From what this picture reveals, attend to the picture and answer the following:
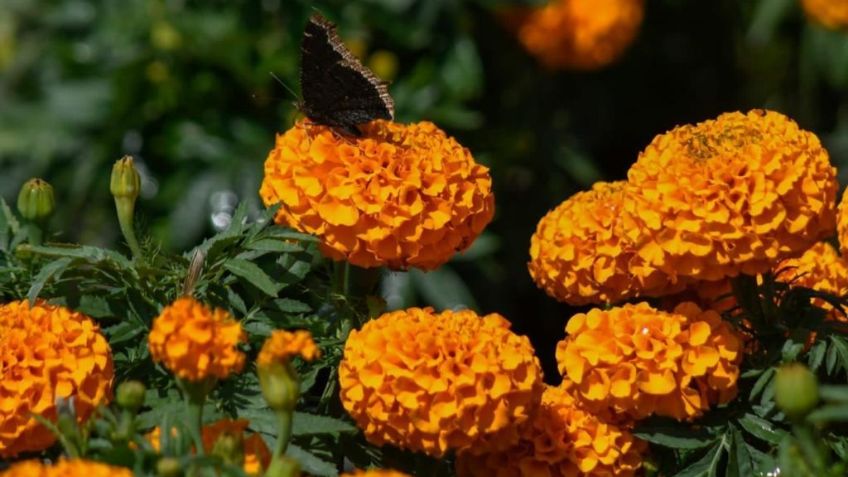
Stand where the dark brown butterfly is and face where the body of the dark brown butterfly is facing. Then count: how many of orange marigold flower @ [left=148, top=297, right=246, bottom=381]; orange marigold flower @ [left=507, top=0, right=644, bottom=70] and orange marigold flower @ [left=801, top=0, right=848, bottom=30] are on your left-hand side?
1

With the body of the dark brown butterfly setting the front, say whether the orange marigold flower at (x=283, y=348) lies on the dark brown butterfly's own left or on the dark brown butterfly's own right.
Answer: on the dark brown butterfly's own left

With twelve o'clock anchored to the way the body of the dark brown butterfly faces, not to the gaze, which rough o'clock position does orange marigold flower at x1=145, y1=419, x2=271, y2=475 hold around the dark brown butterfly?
The orange marigold flower is roughly at 9 o'clock from the dark brown butterfly.

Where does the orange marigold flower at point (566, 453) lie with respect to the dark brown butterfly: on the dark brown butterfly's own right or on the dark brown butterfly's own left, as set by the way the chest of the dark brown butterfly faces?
on the dark brown butterfly's own left

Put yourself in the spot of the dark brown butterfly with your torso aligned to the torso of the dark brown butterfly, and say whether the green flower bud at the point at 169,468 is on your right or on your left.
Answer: on your left

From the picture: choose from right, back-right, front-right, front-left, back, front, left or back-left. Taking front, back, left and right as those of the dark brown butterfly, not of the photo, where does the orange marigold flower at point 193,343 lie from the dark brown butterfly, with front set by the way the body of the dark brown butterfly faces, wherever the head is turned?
left

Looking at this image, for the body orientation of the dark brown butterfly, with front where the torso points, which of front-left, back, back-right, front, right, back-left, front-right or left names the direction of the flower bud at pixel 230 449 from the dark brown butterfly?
left

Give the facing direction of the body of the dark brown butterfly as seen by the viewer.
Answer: to the viewer's left

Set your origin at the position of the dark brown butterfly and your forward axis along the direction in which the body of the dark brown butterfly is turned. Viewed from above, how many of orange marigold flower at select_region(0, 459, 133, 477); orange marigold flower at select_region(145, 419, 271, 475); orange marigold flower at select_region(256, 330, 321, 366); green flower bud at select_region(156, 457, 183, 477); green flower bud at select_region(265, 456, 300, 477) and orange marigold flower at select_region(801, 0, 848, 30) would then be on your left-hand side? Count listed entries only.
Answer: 5

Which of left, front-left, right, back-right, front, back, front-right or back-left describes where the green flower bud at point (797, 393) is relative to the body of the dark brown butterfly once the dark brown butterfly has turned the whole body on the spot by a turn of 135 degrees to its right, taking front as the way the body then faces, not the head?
right

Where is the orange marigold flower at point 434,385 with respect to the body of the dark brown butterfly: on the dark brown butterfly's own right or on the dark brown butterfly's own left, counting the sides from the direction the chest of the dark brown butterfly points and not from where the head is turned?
on the dark brown butterfly's own left

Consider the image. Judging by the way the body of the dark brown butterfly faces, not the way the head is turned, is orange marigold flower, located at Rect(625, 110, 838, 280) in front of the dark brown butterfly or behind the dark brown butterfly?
behind
